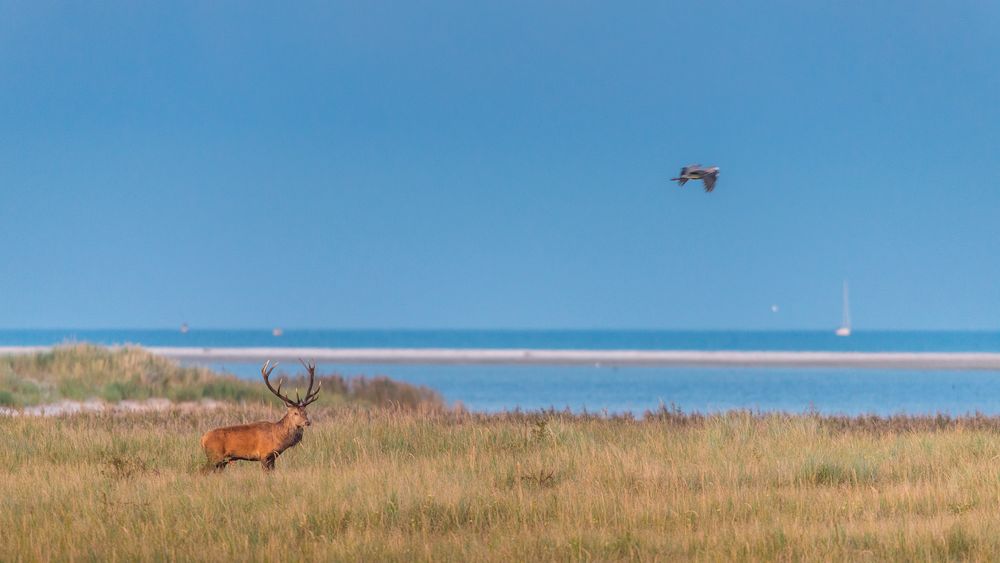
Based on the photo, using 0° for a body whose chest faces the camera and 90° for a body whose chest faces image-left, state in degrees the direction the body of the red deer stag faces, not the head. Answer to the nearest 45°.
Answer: approximately 270°

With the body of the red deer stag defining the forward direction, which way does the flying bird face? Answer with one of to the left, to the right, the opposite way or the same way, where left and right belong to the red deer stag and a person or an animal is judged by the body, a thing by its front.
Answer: the same way

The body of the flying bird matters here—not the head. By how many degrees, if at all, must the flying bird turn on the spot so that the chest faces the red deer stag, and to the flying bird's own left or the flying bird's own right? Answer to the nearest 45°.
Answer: approximately 180°

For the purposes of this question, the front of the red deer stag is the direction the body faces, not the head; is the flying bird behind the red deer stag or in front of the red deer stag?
in front
